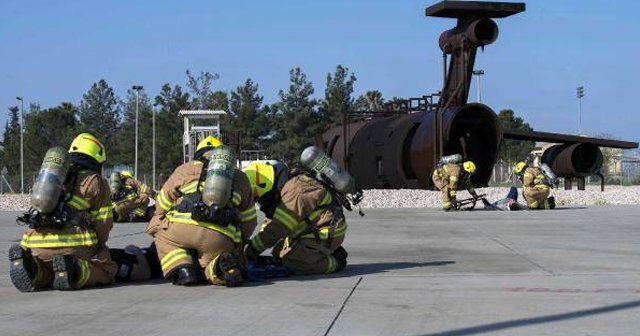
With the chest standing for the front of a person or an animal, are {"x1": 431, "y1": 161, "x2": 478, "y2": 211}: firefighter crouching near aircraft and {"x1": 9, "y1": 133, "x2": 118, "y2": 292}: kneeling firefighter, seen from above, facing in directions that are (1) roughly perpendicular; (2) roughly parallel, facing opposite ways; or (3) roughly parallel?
roughly perpendicular

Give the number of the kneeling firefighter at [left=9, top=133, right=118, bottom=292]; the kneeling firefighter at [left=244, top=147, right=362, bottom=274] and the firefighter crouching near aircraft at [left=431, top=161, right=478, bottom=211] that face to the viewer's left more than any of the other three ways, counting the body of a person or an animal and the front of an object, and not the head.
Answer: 1

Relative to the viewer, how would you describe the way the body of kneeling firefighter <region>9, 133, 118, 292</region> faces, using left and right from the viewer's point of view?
facing away from the viewer and to the right of the viewer

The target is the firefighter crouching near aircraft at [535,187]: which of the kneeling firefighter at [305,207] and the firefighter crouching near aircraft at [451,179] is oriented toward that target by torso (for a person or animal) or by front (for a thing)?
the firefighter crouching near aircraft at [451,179]

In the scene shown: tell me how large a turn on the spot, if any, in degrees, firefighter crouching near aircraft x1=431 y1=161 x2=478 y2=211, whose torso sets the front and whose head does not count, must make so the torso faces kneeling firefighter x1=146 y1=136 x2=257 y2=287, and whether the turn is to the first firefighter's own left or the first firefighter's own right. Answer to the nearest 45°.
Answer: approximately 90° to the first firefighter's own right

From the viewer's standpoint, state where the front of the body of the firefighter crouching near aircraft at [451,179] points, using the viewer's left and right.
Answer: facing to the right of the viewer

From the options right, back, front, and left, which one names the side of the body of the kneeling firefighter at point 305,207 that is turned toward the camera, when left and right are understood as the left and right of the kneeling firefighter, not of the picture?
left

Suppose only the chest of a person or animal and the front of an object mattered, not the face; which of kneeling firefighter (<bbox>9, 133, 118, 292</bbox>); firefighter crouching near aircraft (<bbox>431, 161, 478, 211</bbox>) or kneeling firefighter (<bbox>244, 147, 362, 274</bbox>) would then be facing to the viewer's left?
kneeling firefighter (<bbox>244, 147, 362, 274</bbox>)

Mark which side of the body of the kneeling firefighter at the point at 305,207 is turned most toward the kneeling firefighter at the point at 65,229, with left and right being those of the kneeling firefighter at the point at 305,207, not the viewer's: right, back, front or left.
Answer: front

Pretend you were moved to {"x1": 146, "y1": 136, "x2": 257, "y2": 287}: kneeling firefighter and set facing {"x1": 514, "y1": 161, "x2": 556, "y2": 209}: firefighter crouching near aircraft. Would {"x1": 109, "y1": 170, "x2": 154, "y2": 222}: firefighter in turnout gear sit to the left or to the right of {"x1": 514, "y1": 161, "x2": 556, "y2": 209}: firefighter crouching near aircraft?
left

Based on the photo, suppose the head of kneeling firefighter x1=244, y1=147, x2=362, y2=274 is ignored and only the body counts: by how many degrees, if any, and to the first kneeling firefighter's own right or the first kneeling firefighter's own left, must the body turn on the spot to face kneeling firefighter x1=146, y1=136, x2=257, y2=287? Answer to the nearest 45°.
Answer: approximately 45° to the first kneeling firefighter's own left

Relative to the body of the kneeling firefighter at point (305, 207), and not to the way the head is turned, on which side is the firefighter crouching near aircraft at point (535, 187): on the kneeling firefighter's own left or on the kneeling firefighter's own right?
on the kneeling firefighter's own right

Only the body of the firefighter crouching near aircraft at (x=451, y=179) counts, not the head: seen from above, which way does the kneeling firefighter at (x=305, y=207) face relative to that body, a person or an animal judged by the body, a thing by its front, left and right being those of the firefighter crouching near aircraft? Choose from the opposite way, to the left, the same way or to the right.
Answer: the opposite way

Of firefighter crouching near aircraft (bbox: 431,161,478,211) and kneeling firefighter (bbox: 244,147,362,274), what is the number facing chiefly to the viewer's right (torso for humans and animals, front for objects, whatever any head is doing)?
1

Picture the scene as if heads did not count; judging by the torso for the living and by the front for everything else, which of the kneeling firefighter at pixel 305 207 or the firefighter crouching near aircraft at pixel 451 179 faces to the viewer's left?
the kneeling firefighter
